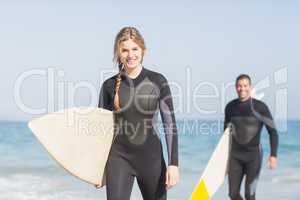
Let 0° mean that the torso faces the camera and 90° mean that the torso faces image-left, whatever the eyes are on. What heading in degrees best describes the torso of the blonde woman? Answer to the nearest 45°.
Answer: approximately 0°

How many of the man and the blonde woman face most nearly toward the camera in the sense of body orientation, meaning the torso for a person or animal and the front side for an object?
2

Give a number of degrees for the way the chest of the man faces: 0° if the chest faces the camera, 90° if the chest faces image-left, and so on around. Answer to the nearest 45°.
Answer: approximately 0°

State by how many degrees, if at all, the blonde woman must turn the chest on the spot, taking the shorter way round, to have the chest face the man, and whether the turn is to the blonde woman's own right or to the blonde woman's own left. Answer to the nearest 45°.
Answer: approximately 135° to the blonde woman's own left

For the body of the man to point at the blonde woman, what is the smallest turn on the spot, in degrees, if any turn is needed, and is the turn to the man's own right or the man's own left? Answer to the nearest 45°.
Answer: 0° — they already face them
